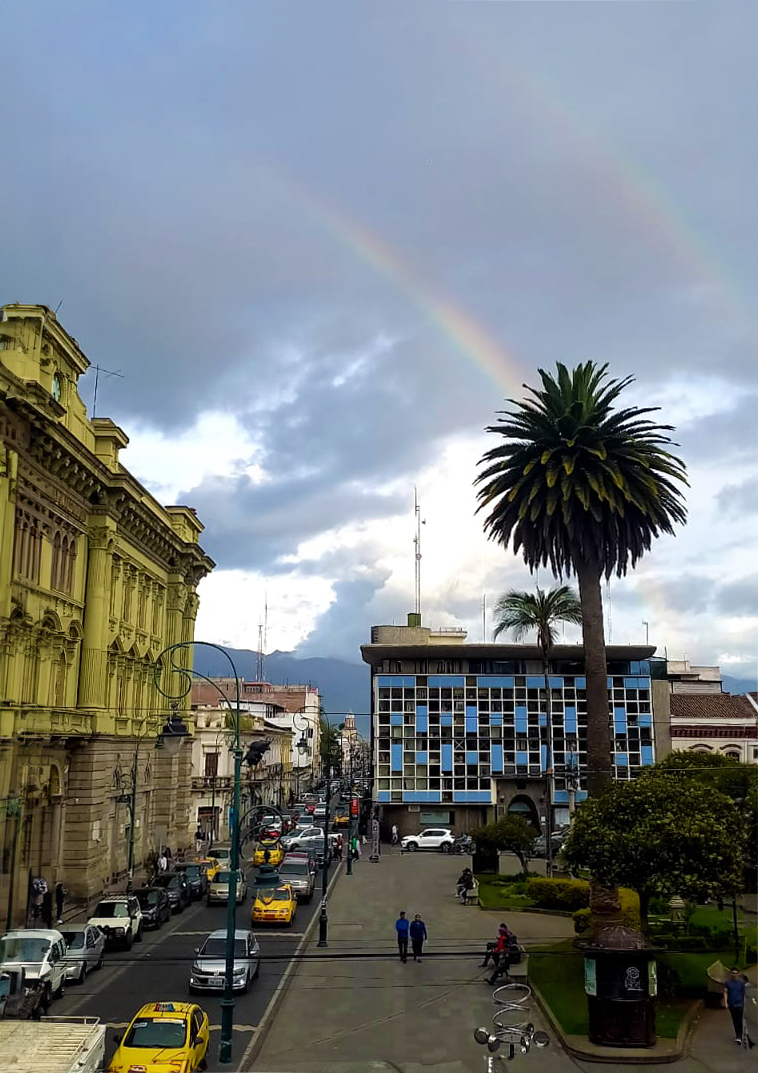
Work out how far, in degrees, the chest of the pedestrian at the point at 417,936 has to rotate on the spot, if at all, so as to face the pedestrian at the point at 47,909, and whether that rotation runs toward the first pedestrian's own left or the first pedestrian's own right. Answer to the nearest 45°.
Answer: approximately 135° to the first pedestrian's own right

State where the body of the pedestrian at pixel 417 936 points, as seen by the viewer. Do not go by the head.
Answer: toward the camera

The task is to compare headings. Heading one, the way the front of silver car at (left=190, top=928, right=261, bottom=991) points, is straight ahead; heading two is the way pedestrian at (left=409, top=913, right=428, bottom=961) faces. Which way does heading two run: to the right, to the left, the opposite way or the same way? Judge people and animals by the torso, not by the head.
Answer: the same way

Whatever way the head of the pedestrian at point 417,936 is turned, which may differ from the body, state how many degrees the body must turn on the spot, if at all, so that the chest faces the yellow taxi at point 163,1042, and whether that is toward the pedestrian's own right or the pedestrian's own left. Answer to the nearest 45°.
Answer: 0° — they already face it

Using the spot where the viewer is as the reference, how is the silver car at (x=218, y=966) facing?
facing the viewer

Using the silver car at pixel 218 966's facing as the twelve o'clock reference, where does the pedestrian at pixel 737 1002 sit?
The pedestrian is roughly at 10 o'clock from the silver car.

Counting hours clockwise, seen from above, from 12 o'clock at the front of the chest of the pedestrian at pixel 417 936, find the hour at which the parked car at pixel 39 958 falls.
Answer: The parked car is roughly at 2 o'clock from the pedestrian.

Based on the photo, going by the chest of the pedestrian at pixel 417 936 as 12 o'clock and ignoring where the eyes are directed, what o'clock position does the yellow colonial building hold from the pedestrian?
The yellow colonial building is roughly at 4 o'clock from the pedestrian.

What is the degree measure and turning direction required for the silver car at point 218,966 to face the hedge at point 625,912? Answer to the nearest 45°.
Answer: approximately 90° to its left

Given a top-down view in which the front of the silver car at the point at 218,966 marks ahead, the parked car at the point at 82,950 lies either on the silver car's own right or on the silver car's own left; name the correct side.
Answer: on the silver car's own right

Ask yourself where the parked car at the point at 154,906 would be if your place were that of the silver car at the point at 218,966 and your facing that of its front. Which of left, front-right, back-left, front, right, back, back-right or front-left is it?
back
